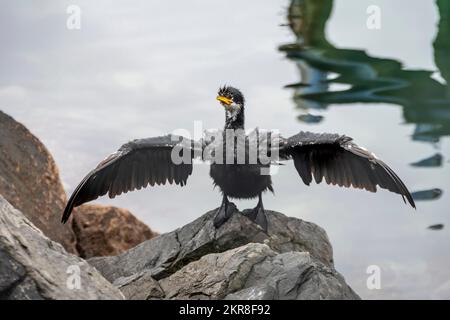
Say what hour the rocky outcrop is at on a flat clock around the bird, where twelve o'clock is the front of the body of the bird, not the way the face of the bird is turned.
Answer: The rocky outcrop is roughly at 4 o'clock from the bird.

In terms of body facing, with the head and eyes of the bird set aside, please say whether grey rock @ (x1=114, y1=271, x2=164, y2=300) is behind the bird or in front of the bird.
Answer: in front

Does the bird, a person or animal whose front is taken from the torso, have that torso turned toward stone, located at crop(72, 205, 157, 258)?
no

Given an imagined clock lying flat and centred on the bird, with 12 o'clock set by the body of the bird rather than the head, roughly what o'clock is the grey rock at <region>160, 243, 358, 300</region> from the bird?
The grey rock is roughly at 12 o'clock from the bird.

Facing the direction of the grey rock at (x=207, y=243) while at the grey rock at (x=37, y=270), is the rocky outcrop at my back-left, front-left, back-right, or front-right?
front-left

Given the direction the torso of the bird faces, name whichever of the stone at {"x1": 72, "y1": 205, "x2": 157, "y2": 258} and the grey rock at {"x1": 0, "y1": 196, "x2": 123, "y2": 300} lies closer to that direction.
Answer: the grey rock

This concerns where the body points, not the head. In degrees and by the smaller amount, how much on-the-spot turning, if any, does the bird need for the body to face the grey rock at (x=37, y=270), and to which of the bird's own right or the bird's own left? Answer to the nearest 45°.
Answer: approximately 45° to the bird's own right

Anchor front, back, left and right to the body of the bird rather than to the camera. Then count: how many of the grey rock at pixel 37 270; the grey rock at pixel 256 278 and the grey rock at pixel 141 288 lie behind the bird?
0

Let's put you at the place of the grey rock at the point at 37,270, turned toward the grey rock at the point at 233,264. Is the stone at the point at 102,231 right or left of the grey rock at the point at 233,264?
left

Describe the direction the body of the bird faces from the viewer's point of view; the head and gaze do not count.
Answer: toward the camera
